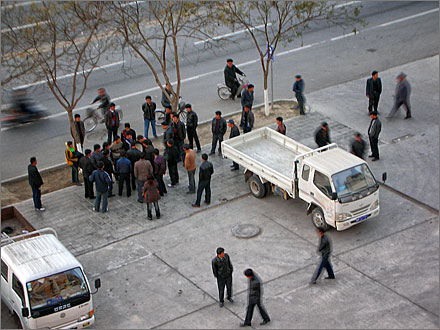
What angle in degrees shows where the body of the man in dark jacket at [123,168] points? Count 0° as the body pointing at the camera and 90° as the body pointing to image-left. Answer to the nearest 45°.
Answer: approximately 180°

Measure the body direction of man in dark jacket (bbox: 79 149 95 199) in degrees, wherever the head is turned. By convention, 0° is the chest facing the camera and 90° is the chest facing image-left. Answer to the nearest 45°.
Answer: approximately 225°

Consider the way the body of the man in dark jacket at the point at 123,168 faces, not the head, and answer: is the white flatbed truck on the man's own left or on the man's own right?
on the man's own right

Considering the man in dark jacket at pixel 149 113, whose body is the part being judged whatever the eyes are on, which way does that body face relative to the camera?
toward the camera

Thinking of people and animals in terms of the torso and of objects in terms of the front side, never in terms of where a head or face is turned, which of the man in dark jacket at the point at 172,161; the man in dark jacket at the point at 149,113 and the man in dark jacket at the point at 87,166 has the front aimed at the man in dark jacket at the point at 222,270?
the man in dark jacket at the point at 149,113

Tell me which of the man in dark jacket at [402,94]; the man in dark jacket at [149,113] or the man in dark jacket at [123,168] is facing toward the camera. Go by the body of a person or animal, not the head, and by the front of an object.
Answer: the man in dark jacket at [149,113]

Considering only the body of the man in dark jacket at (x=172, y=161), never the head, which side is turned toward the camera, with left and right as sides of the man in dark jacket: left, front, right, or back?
left
